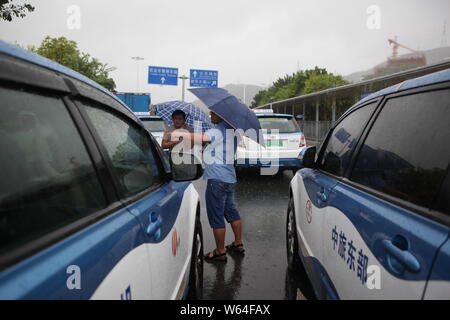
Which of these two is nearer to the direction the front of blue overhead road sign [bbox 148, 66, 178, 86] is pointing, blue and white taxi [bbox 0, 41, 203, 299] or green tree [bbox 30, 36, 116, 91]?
the blue and white taxi

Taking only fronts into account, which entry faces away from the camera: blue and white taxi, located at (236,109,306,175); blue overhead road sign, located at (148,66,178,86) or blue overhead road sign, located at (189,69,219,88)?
the blue and white taxi

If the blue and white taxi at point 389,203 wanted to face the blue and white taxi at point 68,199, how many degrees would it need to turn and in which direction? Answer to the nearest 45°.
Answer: approximately 90° to its left

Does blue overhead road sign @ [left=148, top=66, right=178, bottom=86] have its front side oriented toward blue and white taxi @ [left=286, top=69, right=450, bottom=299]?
yes

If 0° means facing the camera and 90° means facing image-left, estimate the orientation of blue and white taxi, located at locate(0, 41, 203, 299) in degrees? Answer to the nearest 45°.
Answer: approximately 225°

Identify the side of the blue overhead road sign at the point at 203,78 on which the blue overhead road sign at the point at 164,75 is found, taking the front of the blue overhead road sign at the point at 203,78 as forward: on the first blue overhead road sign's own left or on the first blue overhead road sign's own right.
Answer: on the first blue overhead road sign's own right

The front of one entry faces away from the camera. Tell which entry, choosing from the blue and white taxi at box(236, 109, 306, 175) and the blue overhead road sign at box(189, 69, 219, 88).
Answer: the blue and white taxi

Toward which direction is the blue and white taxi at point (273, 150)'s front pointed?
away from the camera

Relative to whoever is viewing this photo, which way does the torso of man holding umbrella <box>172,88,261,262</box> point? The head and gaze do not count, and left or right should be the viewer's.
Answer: facing away from the viewer and to the left of the viewer

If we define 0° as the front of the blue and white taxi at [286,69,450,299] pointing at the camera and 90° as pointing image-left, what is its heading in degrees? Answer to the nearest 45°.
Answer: approximately 135°
